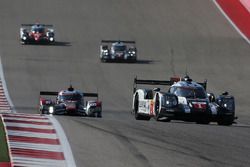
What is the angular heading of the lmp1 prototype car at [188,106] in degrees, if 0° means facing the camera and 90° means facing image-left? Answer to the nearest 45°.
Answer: approximately 0°

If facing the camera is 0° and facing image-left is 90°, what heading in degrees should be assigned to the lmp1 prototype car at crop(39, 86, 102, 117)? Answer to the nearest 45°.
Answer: approximately 0°

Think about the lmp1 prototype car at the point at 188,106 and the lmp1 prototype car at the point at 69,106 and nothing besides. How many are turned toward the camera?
2

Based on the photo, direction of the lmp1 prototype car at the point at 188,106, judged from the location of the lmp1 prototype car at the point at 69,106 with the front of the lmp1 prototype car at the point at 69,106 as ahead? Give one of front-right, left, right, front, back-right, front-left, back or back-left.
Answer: front-left
